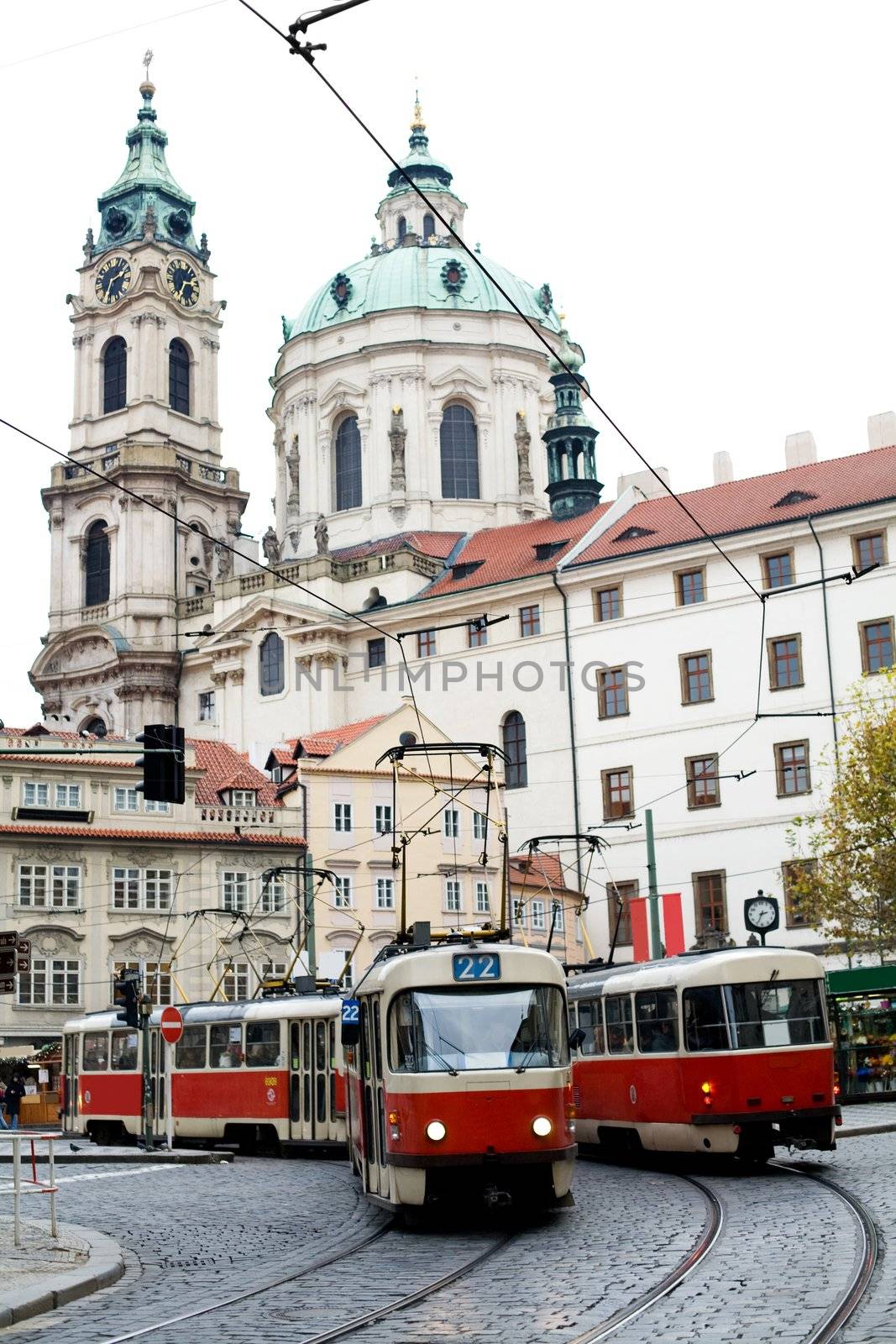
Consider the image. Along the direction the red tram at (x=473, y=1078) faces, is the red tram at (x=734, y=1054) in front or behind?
behind

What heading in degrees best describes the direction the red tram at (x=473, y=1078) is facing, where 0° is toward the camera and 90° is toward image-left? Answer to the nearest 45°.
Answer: approximately 0°

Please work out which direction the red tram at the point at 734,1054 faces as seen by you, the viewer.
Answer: facing away from the viewer and to the left of the viewer

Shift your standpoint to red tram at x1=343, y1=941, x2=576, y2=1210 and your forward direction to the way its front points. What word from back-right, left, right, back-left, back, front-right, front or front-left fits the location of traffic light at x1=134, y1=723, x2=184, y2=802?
back-right

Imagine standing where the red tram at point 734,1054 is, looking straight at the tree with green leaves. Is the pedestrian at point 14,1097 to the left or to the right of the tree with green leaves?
left

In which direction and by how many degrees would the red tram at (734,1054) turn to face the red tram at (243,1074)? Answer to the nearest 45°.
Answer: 0° — it already faces it

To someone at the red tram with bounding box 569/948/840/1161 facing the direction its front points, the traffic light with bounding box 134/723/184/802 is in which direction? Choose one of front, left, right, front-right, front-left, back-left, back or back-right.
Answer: front-left

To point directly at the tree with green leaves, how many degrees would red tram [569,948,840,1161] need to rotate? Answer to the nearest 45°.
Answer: approximately 45° to its right
